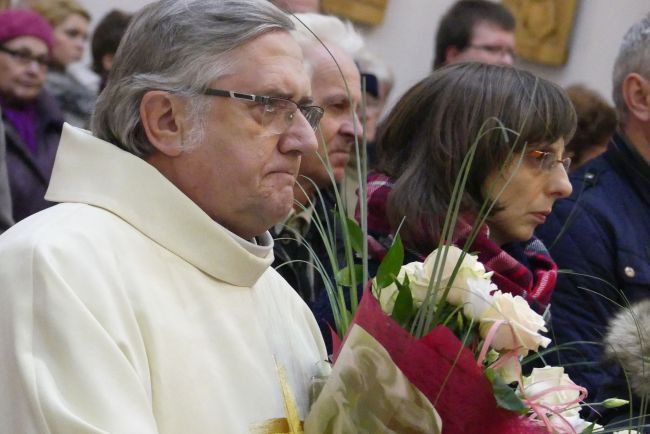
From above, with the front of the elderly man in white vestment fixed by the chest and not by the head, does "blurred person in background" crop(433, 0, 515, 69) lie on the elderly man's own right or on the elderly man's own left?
on the elderly man's own left

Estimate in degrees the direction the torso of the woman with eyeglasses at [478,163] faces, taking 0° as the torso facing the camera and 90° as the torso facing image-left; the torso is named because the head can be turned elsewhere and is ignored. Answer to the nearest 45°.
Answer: approximately 270°

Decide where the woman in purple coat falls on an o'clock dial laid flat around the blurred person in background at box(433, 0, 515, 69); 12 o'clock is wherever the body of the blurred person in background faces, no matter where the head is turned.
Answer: The woman in purple coat is roughly at 4 o'clock from the blurred person in background.

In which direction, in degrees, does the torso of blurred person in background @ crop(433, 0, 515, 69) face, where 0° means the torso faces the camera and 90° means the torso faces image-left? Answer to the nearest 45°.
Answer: approximately 315°

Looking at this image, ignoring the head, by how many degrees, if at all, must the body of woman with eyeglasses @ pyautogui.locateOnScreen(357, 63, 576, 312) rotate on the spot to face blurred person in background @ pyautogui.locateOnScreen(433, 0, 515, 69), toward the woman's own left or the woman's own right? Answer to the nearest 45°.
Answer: approximately 90° to the woman's own left
